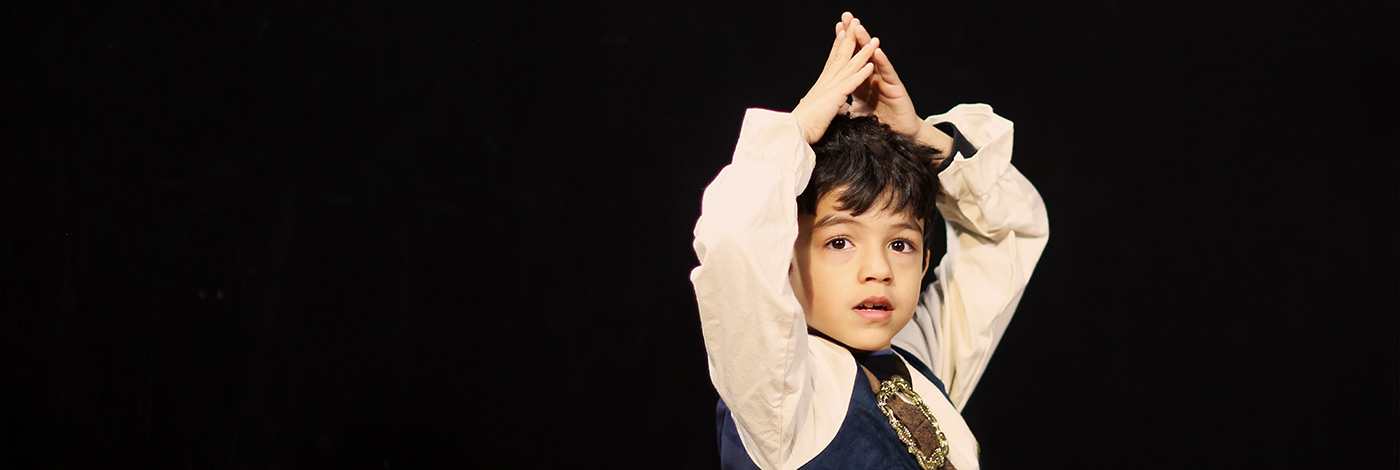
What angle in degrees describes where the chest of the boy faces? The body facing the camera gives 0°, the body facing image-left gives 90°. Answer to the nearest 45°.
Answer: approximately 315°

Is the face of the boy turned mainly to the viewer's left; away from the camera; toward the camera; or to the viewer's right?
toward the camera
